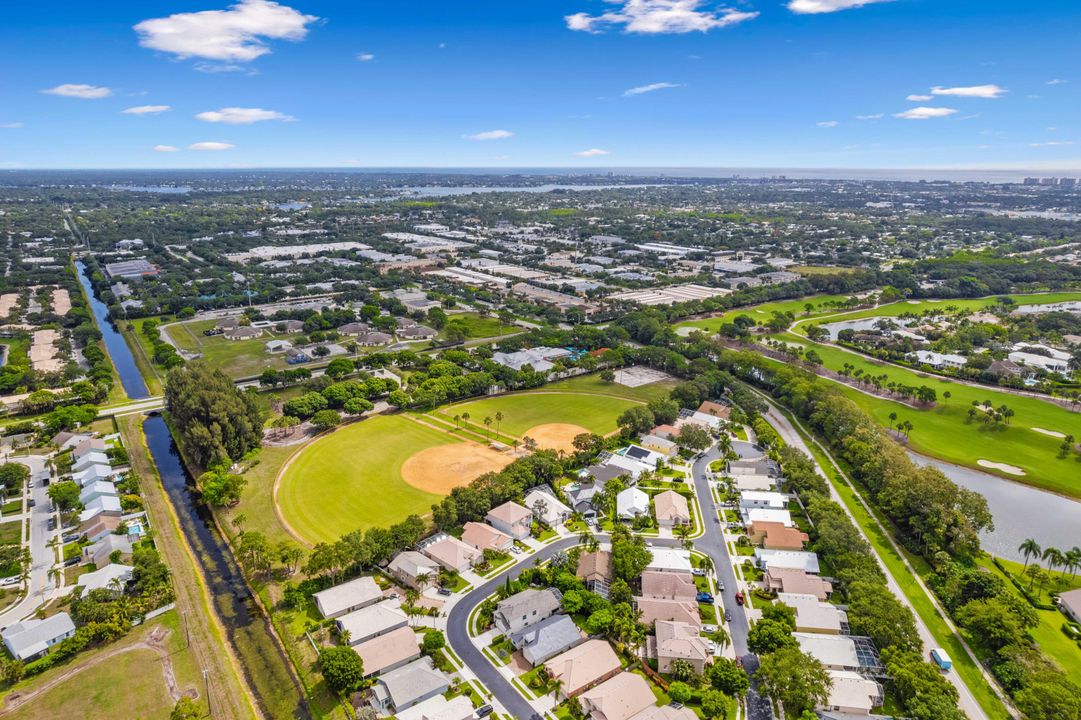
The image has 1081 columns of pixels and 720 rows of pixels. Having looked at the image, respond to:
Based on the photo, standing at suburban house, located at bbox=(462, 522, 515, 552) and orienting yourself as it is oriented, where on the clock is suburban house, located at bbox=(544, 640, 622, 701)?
suburban house, located at bbox=(544, 640, 622, 701) is roughly at 1 o'clock from suburban house, located at bbox=(462, 522, 515, 552).

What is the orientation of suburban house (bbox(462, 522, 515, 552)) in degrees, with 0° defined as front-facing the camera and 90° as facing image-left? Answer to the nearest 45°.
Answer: approximately 315°

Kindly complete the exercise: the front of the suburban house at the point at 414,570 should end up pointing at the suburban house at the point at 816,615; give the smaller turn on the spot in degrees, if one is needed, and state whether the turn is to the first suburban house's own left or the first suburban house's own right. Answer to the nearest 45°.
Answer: approximately 45° to the first suburban house's own left

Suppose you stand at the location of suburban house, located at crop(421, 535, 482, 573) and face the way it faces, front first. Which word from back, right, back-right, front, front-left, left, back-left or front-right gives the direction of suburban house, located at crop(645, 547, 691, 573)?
front-left

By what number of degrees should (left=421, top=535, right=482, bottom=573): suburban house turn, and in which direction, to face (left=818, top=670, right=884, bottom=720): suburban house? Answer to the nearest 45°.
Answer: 0° — it already faces it

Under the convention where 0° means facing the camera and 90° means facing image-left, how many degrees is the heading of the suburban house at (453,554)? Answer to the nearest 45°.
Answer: approximately 315°

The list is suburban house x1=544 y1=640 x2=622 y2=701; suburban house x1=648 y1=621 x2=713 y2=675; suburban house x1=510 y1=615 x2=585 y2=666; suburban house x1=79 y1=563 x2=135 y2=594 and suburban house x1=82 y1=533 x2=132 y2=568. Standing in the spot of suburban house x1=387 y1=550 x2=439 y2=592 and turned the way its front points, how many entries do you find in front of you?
3

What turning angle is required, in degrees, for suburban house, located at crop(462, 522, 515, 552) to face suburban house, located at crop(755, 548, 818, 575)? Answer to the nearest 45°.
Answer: approximately 45° to its left

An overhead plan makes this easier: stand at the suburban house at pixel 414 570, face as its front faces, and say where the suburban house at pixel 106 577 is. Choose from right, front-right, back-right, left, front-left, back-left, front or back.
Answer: back-right
